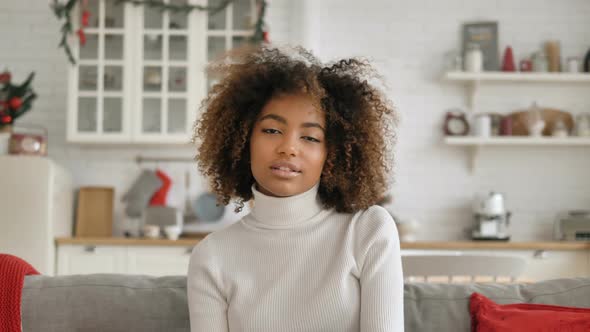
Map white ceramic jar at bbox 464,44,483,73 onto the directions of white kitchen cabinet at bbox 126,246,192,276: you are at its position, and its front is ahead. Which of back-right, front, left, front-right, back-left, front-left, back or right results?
left

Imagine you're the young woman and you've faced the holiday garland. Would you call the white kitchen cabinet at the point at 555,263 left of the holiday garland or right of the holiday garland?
right

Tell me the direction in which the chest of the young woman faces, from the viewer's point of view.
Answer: toward the camera

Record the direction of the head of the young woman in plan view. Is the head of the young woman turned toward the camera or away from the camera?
toward the camera

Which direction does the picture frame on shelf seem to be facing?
toward the camera

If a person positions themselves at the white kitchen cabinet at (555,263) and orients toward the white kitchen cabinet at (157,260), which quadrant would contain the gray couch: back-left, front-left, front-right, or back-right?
front-left

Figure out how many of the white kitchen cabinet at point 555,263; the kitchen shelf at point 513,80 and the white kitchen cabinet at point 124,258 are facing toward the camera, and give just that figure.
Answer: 3

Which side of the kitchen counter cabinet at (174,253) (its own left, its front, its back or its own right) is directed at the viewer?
front
